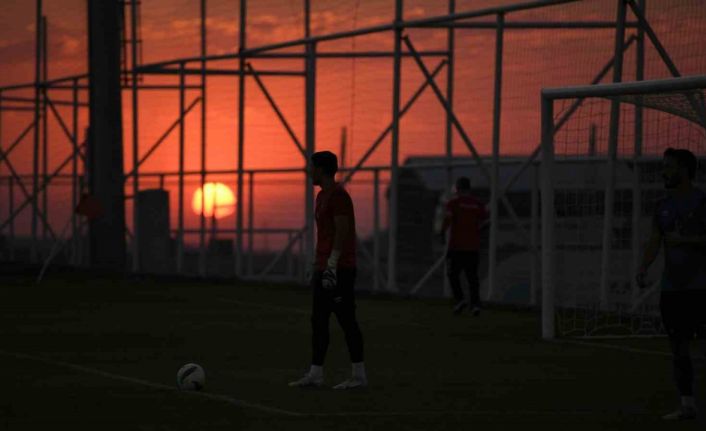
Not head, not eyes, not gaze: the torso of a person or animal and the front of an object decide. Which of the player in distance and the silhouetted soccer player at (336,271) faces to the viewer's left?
the silhouetted soccer player

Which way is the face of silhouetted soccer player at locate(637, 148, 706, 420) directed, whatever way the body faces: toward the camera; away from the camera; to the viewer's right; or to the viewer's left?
to the viewer's left

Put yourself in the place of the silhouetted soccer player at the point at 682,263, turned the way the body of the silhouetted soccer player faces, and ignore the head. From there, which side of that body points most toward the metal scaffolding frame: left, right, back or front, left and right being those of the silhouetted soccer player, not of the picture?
right

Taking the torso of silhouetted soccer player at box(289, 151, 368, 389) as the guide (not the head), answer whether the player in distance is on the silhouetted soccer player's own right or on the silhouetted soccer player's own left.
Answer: on the silhouetted soccer player's own right

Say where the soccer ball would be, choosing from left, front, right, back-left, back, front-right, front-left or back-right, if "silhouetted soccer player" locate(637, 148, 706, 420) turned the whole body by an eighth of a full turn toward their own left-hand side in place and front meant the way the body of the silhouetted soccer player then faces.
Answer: right

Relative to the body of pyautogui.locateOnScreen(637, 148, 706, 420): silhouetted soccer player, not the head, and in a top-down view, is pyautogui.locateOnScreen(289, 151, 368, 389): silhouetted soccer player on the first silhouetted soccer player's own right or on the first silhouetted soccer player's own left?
on the first silhouetted soccer player's own right

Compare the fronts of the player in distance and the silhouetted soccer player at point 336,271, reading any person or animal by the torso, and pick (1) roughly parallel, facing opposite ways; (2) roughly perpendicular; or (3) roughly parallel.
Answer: roughly perpendicular

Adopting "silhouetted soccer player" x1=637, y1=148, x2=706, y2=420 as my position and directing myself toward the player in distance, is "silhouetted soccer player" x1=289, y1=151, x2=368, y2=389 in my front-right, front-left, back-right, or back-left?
front-left

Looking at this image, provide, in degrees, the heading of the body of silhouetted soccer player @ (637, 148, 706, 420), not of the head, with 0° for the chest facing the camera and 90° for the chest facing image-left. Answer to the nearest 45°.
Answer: approximately 45°

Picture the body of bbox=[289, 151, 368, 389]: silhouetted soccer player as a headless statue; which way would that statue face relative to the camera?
to the viewer's left

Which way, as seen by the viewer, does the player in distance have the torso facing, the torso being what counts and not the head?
away from the camera
